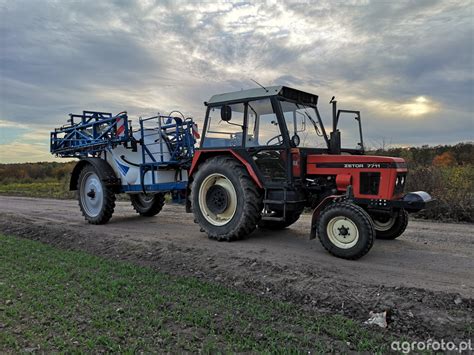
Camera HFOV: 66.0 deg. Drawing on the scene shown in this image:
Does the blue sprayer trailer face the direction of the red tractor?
yes

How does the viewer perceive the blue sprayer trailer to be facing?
facing the viewer and to the right of the viewer

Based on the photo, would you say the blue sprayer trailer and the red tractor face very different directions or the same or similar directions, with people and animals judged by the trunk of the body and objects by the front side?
same or similar directions

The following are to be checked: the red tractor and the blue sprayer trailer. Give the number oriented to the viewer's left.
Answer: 0

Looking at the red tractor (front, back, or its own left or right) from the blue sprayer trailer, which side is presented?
back
